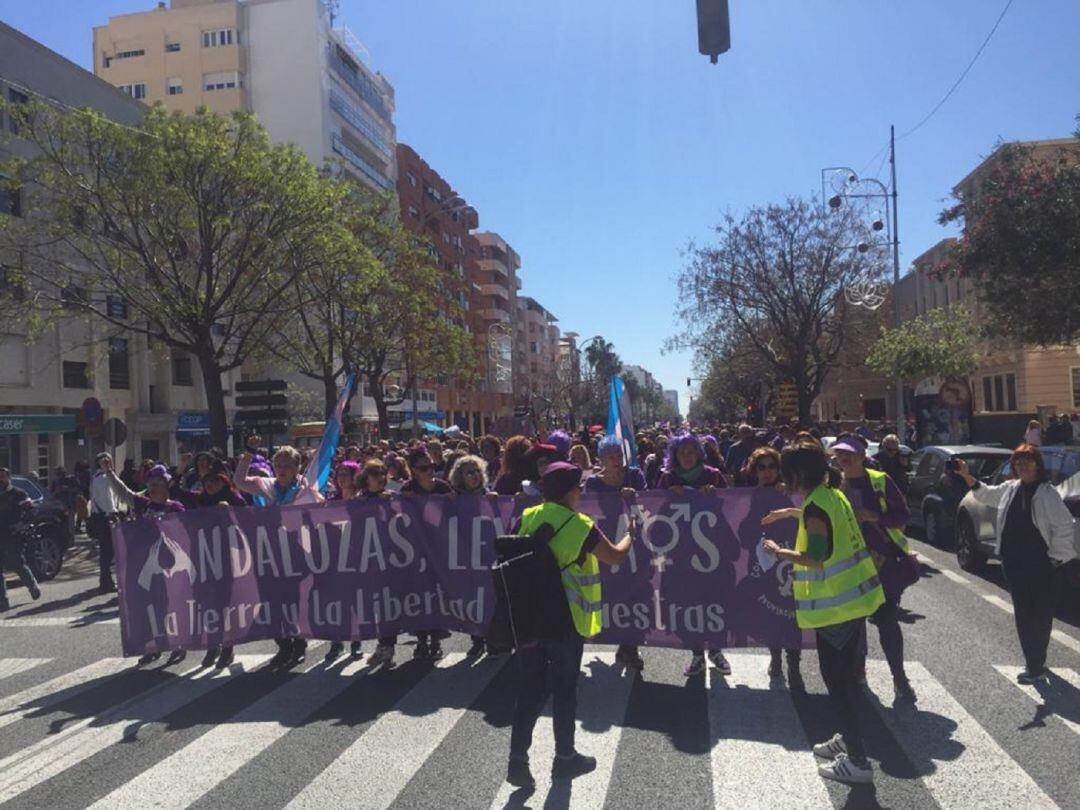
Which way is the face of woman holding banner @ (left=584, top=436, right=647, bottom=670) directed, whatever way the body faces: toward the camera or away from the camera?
toward the camera

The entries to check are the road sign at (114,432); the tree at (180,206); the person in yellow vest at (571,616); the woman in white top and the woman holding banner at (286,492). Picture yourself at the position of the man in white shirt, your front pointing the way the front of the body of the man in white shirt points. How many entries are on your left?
2

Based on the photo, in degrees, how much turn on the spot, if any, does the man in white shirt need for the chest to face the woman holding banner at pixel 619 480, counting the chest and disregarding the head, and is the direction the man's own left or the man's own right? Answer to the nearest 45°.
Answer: approximately 45° to the man's own right

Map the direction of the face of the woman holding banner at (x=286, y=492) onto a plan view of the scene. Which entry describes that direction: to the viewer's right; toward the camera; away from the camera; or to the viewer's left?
toward the camera

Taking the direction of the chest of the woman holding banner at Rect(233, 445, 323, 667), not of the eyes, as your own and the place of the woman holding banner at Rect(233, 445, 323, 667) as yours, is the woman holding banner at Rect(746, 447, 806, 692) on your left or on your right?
on your left

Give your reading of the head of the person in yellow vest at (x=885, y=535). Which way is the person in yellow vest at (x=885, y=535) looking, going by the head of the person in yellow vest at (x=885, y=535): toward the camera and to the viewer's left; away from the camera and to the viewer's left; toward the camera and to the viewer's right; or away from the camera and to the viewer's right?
toward the camera and to the viewer's left

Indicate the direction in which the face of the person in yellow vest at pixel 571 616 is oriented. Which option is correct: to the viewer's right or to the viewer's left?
to the viewer's right

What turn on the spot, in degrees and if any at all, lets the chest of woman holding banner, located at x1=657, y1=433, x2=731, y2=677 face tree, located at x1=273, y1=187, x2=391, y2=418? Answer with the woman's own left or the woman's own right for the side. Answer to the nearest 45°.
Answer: approximately 135° to the woman's own right

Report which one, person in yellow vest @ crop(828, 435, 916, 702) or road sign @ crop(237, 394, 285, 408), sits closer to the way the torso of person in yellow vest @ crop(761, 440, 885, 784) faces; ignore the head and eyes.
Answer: the road sign

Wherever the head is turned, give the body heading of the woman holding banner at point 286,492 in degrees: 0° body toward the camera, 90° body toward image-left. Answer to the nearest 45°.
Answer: approximately 0°

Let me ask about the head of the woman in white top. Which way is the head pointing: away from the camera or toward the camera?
toward the camera

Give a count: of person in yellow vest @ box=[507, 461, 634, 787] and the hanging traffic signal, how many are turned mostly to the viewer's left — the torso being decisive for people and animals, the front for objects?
0
